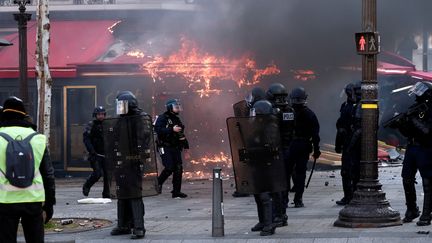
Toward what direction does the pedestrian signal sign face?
toward the camera

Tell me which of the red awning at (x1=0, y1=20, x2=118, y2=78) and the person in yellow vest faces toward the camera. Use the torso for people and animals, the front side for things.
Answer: the red awning

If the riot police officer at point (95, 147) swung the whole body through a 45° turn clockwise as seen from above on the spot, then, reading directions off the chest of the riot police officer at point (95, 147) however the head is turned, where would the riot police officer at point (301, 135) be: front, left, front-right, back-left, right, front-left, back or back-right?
front-left

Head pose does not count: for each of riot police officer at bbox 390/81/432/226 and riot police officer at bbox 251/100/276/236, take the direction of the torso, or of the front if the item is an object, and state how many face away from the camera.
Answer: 0

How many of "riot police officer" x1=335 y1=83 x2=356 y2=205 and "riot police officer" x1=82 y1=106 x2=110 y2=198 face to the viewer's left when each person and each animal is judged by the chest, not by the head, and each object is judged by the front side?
1

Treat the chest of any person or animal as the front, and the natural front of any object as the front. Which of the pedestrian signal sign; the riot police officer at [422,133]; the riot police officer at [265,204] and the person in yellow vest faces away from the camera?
the person in yellow vest

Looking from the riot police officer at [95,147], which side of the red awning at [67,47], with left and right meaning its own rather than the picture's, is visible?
front

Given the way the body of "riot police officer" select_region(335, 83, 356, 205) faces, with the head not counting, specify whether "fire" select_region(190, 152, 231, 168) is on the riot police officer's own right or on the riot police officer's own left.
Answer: on the riot police officer's own right

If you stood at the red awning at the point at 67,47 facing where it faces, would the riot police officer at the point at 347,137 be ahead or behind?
ahead

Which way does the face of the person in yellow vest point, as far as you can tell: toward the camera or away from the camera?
away from the camera

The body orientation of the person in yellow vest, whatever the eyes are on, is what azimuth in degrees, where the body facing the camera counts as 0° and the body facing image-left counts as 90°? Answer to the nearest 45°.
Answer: approximately 180°

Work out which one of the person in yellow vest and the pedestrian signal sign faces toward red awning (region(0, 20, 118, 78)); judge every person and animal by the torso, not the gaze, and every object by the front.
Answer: the person in yellow vest
